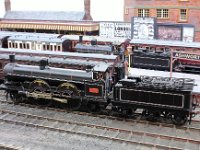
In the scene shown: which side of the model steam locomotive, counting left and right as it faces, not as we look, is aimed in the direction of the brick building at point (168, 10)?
right

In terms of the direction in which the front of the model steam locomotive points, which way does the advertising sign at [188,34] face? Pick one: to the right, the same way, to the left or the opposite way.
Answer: to the left

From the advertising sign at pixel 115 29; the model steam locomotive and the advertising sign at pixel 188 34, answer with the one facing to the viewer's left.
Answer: the model steam locomotive

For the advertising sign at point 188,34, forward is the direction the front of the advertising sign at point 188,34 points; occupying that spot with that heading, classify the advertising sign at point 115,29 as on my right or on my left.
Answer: on my right

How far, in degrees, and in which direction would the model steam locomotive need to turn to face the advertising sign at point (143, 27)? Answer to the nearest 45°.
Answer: approximately 90° to its right

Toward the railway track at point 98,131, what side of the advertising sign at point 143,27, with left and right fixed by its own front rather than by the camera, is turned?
front

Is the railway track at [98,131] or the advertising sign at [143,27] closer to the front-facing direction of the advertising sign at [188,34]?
the railway track

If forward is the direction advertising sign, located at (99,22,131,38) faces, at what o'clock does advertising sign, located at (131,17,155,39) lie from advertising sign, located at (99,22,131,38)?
advertising sign, located at (131,17,155,39) is roughly at 10 o'clock from advertising sign, located at (99,22,131,38).

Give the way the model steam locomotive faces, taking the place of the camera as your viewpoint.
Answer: facing to the left of the viewer

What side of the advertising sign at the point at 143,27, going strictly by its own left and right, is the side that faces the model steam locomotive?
front

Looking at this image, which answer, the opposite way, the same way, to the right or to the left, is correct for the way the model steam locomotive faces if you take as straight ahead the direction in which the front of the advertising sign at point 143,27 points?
to the right
